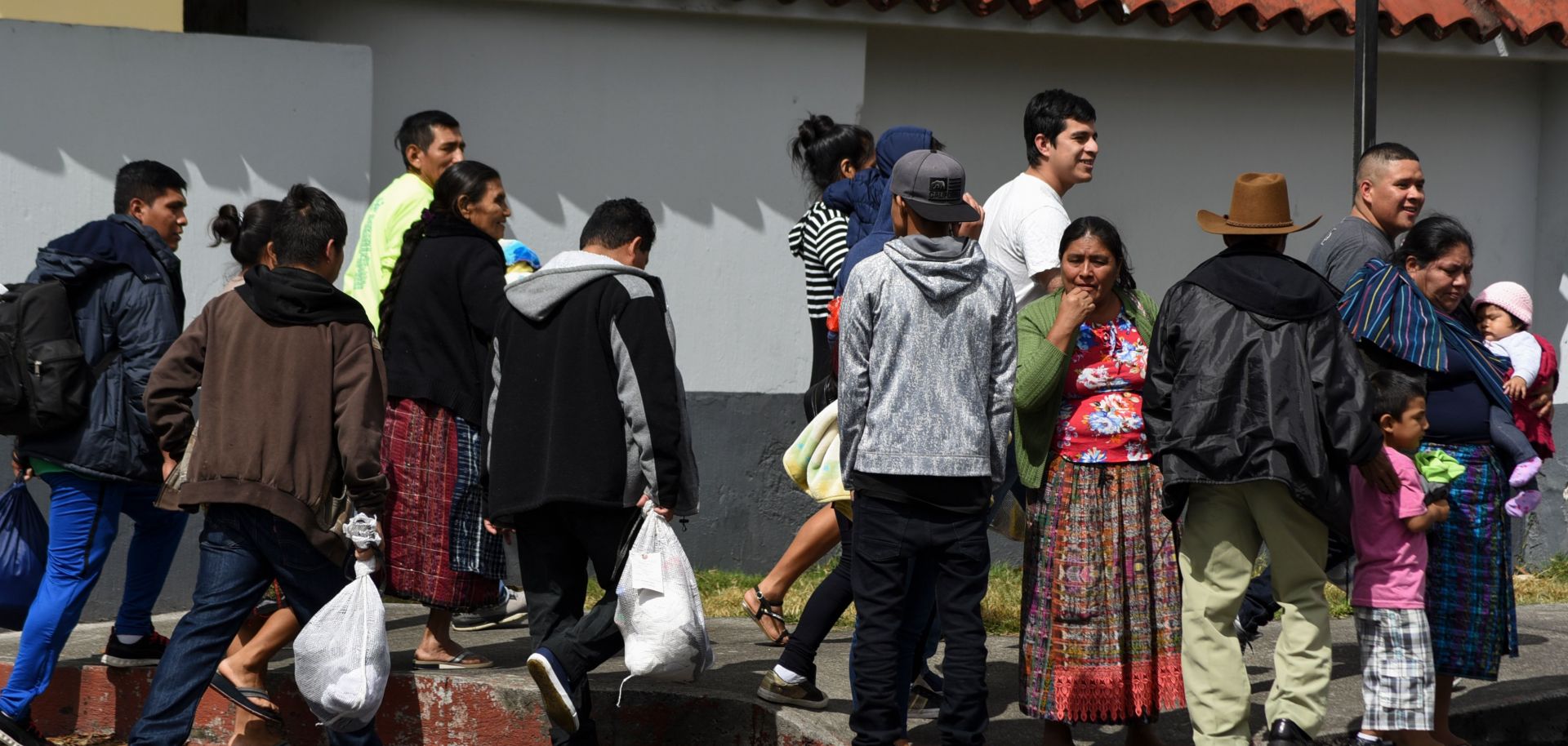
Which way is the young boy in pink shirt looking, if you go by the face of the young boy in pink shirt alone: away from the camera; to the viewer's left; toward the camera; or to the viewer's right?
to the viewer's right

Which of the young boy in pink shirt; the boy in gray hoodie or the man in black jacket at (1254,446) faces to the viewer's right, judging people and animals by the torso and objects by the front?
the young boy in pink shirt

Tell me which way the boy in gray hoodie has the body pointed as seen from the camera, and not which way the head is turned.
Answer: away from the camera

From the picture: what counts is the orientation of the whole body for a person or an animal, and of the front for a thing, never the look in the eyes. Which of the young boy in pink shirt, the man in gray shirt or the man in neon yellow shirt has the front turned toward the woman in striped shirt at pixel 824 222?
the man in neon yellow shirt

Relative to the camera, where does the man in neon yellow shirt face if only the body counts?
to the viewer's right

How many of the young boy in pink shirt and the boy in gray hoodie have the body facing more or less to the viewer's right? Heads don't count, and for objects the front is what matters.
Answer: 1

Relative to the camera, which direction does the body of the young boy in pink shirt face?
to the viewer's right

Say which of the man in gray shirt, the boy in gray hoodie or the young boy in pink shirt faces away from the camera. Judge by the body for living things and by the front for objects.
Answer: the boy in gray hoodie

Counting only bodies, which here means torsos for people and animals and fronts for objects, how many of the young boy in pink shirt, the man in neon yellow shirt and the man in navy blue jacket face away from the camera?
0

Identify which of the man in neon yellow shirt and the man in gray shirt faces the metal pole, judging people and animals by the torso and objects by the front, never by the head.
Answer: the man in neon yellow shirt

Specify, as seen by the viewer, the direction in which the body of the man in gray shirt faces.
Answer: to the viewer's right

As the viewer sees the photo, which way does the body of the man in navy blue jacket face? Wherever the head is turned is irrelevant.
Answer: to the viewer's right

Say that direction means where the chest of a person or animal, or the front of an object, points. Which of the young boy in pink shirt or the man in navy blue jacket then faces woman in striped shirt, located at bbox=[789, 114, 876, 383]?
the man in navy blue jacket

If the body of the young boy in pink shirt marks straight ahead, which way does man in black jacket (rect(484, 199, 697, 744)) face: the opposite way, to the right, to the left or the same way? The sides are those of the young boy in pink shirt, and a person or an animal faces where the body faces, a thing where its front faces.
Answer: to the left

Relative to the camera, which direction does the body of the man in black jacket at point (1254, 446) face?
away from the camera

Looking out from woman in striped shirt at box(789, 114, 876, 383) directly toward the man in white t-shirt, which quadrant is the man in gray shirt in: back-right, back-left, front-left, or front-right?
front-left

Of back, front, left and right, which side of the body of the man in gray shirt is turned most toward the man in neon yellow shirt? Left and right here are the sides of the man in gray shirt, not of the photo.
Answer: back

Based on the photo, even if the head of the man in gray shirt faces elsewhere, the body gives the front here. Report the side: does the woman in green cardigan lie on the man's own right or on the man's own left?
on the man's own right

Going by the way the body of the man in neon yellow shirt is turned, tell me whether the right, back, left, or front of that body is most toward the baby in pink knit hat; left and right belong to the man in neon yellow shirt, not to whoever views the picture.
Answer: front

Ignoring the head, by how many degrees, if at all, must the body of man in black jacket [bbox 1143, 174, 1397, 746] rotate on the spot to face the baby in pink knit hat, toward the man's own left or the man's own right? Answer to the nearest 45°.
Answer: approximately 45° to the man's own right
